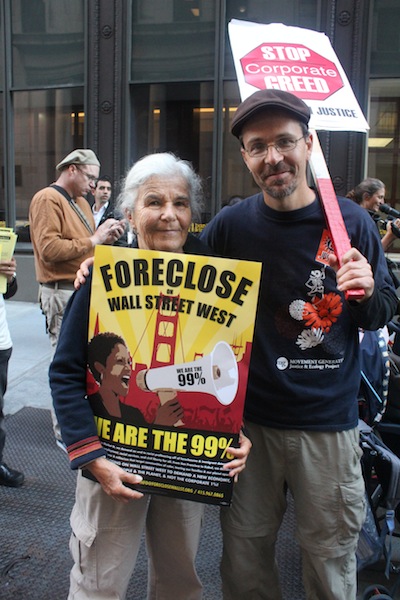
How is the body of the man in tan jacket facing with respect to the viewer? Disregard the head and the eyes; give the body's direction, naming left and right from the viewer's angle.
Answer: facing to the right of the viewer

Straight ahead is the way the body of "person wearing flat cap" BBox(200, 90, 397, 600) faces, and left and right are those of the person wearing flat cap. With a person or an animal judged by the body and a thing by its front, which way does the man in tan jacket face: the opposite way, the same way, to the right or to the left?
to the left

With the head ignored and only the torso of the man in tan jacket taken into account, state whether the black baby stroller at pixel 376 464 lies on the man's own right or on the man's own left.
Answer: on the man's own right

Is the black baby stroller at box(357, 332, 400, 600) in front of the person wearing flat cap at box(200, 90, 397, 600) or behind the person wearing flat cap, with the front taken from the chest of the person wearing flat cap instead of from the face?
behind

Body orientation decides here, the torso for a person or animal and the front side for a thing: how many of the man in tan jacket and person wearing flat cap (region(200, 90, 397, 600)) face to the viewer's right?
1

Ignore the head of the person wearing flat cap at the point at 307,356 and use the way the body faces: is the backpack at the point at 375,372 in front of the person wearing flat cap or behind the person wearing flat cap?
behind

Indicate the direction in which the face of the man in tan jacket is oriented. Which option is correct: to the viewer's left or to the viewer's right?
to the viewer's right

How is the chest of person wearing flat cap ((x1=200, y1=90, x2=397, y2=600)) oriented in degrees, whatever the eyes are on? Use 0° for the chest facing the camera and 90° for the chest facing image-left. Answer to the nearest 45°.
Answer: approximately 0°
